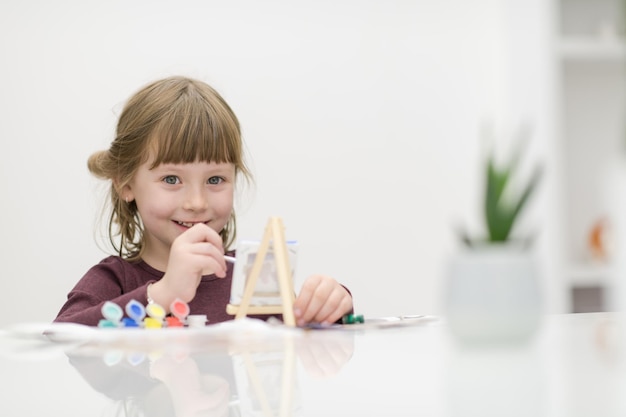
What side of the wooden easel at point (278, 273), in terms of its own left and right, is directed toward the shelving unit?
right

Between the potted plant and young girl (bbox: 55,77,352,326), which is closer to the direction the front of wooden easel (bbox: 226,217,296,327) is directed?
the young girl

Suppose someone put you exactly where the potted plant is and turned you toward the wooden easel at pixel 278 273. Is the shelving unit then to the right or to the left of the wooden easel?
right

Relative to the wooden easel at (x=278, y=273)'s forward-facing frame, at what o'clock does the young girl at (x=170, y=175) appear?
The young girl is roughly at 1 o'clock from the wooden easel.

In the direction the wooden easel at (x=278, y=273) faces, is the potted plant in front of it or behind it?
behind
